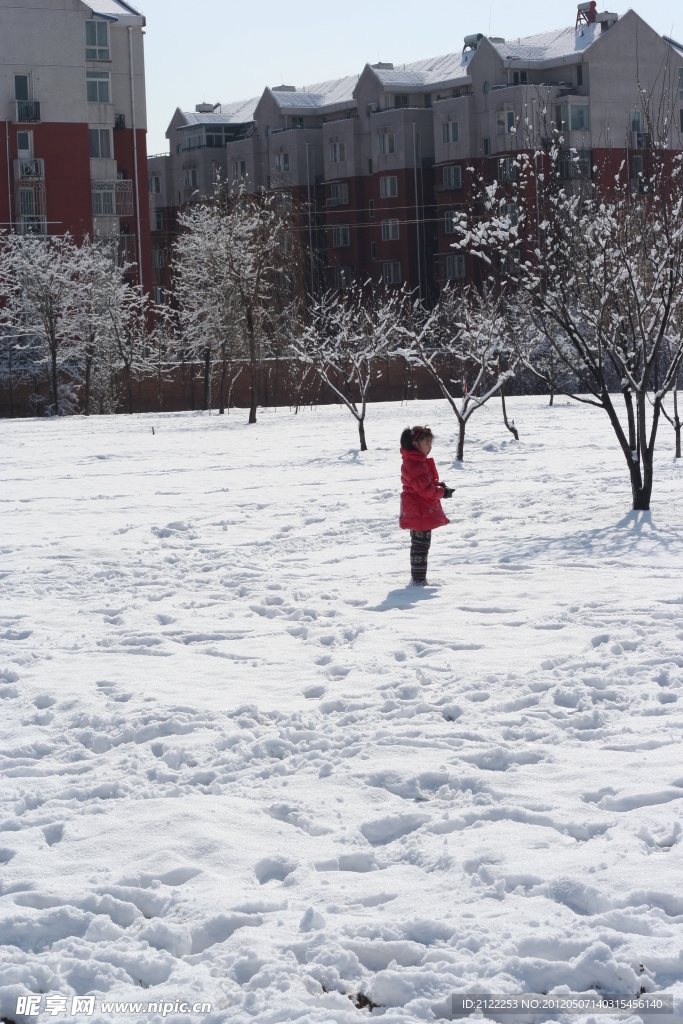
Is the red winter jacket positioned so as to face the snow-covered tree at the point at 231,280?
no

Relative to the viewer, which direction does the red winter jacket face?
to the viewer's right

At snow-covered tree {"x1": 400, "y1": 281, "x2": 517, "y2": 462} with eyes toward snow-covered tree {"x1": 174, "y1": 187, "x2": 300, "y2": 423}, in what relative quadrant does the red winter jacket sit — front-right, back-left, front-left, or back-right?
back-left

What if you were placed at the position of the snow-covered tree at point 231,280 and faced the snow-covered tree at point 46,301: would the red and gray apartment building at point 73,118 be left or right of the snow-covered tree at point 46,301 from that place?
right

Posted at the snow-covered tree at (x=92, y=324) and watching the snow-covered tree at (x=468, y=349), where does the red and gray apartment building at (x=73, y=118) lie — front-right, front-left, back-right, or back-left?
back-left

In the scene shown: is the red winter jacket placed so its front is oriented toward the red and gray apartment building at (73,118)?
no

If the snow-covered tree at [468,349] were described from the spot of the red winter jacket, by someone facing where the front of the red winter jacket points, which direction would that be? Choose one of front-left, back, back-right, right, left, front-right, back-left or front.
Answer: left

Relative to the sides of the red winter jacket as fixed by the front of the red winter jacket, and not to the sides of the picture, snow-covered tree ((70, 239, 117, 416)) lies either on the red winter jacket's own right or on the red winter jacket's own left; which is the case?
on the red winter jacket's own left

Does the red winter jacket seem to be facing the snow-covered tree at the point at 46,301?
no
